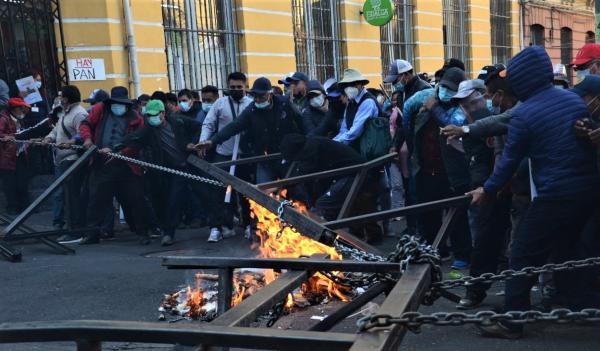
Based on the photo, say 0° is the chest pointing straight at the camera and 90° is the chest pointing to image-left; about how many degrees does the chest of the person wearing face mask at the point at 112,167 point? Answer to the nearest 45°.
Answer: approximately 0°

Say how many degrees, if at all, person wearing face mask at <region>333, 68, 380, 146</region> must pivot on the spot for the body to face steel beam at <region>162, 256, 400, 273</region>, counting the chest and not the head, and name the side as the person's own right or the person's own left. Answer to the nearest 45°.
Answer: approximately 45° to the person's own left

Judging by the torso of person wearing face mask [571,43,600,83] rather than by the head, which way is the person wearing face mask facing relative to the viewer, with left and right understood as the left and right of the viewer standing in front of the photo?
facing to the left of the viewer

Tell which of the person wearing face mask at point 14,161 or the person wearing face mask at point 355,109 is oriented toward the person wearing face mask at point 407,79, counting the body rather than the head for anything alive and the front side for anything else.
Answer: the person wearing face mask at point 14,161

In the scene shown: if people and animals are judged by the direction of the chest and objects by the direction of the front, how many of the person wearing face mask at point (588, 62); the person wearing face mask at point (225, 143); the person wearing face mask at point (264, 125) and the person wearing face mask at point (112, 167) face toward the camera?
3
